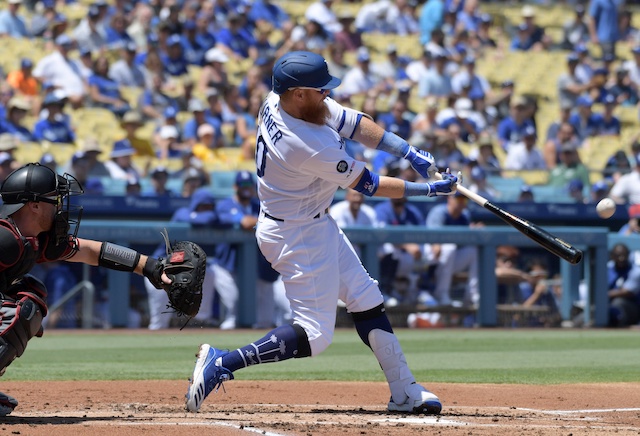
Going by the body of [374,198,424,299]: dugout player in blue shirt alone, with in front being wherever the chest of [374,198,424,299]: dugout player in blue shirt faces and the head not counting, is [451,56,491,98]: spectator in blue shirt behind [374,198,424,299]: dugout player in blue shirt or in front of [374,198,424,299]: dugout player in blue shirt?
behind

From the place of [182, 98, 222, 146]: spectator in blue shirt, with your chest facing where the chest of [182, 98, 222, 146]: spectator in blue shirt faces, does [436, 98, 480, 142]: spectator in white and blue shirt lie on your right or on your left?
on your left

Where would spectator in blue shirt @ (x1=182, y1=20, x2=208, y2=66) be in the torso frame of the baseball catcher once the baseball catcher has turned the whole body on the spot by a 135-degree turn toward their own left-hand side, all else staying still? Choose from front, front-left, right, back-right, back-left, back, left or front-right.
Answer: front-right

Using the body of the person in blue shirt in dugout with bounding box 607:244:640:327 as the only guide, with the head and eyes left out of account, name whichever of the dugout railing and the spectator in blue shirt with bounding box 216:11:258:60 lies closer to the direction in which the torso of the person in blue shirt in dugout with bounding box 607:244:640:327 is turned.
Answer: the dugout railing

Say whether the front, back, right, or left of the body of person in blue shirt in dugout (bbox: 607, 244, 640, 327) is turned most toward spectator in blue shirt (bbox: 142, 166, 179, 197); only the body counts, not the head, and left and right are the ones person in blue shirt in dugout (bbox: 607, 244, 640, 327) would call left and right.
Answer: right

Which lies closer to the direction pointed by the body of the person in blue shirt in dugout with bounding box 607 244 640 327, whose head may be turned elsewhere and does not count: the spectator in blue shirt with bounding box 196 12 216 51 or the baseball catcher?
the baseball catcher

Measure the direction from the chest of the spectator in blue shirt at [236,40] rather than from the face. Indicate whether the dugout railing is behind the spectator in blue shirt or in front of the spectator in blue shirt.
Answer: in front

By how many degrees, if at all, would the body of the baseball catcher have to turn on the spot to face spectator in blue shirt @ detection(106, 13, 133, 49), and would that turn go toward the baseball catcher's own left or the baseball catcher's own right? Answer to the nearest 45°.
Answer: approximately 90° to the baseball catcher's own left

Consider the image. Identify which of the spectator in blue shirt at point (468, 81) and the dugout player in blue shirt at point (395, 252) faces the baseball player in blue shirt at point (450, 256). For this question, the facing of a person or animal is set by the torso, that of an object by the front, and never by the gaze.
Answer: the spectator in blue shirt at point (468, 81)

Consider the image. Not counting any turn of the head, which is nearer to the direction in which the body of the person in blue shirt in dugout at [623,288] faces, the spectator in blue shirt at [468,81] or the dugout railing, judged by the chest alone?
the dugout railing

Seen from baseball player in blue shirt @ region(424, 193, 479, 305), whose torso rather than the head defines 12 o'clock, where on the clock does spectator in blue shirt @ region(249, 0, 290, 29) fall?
spectator in blue shirt @ region(249, 0, 290, 29) is roughly at 5 o'clock from baseball player in blue shirt @ region(424, 193, 479, 305).

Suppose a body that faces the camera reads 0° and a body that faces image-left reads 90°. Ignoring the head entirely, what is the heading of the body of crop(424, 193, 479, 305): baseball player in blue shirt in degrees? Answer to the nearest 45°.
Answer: approximately 0°
